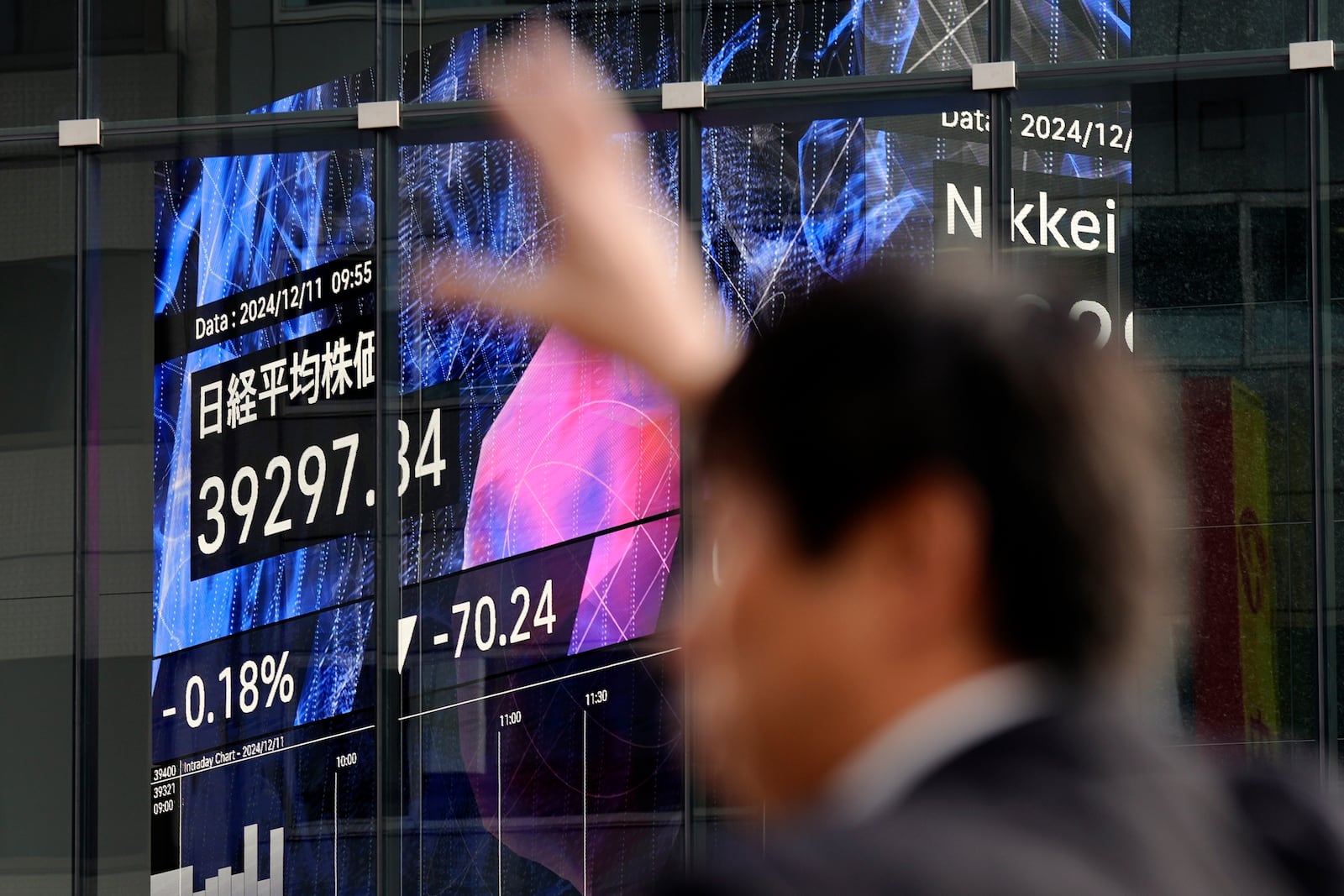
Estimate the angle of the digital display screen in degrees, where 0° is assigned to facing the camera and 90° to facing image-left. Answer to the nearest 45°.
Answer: approximately 45°
